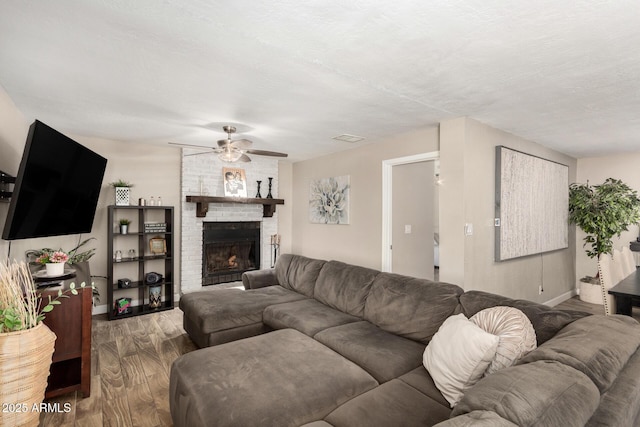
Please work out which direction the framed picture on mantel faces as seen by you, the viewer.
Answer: facing the viewer

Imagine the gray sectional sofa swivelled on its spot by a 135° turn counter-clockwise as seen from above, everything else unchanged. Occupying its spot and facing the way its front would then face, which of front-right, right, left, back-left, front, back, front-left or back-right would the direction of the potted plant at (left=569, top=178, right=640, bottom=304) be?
front-left

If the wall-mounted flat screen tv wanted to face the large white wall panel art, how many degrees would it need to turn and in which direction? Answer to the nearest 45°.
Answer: approximately 45° to its left

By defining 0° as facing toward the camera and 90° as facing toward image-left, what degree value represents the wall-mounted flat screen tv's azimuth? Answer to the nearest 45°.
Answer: approximately 315°

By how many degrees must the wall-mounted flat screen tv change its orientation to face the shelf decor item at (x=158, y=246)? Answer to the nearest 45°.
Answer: approximately 90° to its left

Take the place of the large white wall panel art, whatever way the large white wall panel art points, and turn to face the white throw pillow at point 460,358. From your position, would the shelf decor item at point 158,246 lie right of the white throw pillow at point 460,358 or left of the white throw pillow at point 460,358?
right

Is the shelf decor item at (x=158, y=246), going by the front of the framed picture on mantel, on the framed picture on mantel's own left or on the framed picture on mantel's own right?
on the framed picture on mantel's own right

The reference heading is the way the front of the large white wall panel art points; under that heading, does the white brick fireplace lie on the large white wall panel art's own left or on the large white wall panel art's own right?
on the large white wall panel art's own right

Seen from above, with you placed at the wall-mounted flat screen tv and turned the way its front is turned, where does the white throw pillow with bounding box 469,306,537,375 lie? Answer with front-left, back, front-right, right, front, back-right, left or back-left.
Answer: front

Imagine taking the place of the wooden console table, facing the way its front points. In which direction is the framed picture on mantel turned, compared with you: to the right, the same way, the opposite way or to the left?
to the right

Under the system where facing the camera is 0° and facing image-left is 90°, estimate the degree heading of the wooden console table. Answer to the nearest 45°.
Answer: approximately 315°

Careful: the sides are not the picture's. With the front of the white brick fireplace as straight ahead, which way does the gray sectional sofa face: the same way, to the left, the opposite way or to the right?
to the right

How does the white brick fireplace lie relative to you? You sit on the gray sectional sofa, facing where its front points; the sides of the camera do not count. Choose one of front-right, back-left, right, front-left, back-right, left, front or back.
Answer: right
